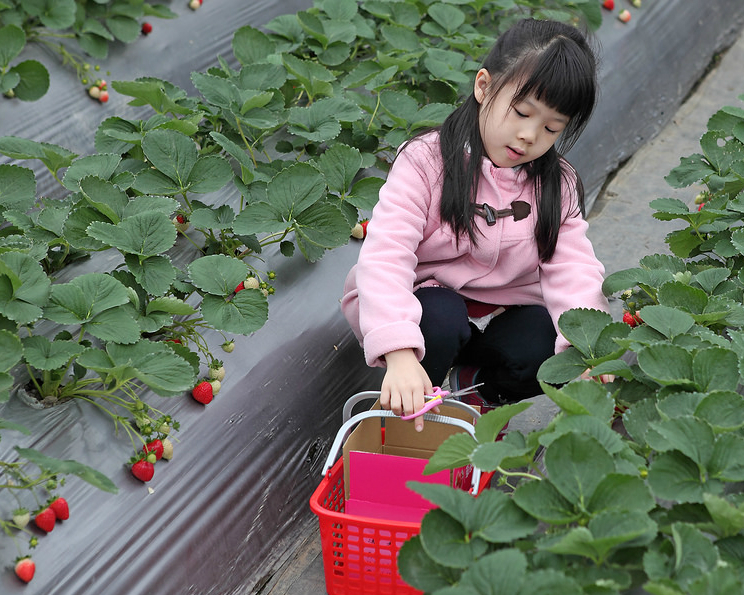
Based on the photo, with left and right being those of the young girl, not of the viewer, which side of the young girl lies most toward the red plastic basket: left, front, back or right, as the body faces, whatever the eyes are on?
front

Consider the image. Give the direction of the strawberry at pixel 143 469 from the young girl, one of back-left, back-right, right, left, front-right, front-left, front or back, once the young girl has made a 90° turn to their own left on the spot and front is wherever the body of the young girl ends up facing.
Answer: back-right

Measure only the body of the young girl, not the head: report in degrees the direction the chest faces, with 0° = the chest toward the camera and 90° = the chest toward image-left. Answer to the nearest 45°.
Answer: approximately 0°

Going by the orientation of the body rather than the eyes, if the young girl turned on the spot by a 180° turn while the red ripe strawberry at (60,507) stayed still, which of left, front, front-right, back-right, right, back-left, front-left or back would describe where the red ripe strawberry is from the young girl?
back-left

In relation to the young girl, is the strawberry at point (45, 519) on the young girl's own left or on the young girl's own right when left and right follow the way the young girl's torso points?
on the young girl's own right

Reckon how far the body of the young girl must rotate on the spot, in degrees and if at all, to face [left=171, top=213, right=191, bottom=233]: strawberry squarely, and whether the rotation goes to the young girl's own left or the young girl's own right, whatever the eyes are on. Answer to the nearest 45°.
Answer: approximately 90° to the young girl's own right

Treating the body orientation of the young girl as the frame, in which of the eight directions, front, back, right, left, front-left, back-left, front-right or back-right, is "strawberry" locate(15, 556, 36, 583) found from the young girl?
front-right

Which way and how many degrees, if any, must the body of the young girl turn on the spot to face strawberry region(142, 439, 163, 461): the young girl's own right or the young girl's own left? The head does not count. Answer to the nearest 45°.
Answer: approximately 45° to the young girl's own right

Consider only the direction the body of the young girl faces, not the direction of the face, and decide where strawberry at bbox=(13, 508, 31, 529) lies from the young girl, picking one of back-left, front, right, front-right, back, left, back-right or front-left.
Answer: front-right

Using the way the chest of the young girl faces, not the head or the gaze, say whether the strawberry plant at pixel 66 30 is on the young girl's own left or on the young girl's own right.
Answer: on the young girl's own right

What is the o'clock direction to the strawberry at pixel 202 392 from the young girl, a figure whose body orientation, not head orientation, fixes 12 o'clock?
The strawberry is roughly at 2 o'clock from the young girl.
